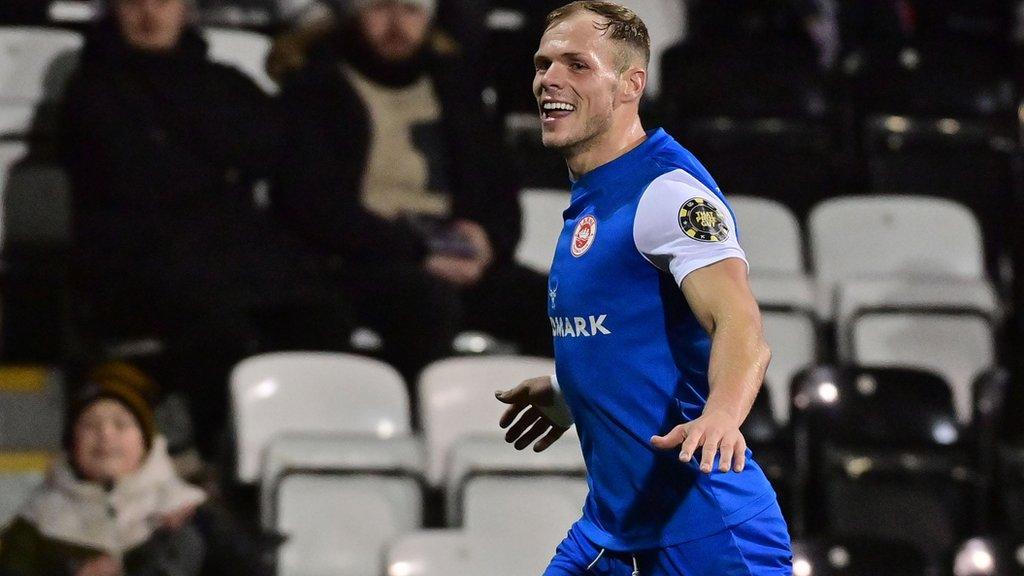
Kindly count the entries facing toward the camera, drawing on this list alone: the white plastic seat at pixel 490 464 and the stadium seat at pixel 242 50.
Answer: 2

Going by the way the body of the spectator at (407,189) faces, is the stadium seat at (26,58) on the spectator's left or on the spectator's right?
on the spectator's right

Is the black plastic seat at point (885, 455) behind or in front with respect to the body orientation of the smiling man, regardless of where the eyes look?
behind

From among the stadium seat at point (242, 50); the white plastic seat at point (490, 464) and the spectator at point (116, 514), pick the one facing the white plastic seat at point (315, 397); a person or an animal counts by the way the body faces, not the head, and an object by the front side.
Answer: the stadium seat

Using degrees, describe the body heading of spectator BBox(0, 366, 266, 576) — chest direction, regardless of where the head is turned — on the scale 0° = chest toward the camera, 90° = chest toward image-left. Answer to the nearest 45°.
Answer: approximately 0°

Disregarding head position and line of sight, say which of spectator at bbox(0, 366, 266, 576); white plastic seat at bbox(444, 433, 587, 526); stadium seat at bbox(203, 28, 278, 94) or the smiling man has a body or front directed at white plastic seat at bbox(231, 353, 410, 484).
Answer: the stadium seat

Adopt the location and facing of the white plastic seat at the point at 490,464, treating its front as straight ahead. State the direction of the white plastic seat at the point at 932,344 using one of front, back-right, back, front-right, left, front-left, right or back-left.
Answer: back-left

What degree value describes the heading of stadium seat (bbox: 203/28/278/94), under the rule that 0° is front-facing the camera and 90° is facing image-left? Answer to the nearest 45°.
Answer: approximately 0°

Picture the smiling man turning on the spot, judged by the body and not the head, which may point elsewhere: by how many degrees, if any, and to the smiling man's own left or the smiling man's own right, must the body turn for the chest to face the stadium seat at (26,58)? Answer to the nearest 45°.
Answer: approximately 90° to the smiling man's own right

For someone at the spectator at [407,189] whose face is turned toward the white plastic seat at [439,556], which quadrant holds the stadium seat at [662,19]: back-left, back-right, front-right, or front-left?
back-left

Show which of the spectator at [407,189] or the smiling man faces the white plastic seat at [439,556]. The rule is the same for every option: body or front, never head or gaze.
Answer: the spectator

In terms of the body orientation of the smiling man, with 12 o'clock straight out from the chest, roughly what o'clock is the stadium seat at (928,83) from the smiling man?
The stadium seat is roughly at 5 o'clock from the smiling man.
